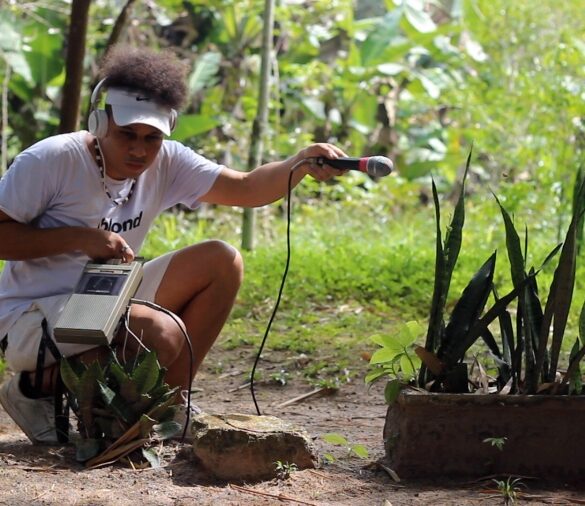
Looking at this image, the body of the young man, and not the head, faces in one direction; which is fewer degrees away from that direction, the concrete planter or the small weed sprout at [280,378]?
the concrete planter

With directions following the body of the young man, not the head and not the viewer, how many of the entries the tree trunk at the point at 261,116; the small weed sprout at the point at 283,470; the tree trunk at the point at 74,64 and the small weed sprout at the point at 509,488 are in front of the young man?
2

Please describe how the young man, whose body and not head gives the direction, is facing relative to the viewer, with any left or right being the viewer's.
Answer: facing the viewer and to the right of the viewer

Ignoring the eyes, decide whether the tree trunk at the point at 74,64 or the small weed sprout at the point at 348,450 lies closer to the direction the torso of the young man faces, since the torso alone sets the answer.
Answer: the small weed sprout

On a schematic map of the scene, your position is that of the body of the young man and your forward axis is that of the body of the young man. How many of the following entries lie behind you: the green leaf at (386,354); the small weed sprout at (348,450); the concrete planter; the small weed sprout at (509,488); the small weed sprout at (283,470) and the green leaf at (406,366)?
0

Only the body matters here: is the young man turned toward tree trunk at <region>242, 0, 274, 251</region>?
no

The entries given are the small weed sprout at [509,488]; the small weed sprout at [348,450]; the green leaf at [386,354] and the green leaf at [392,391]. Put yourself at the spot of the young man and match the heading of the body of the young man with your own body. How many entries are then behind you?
0

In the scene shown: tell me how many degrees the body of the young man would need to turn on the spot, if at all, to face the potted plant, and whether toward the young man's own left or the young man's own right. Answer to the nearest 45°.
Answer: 0° — they already face it

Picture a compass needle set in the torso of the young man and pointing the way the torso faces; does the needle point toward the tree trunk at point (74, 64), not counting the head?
no

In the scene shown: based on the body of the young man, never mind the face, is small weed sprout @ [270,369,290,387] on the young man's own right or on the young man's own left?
on the young man's own left

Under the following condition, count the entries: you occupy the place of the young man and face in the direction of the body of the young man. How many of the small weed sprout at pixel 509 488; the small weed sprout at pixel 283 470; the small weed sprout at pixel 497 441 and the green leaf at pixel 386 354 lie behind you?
0

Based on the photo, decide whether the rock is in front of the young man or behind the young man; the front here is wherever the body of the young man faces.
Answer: in front

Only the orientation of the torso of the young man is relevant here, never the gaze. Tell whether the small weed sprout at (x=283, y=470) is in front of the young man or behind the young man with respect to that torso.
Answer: in front

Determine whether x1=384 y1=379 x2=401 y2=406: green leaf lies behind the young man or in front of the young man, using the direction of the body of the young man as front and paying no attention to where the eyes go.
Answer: in front

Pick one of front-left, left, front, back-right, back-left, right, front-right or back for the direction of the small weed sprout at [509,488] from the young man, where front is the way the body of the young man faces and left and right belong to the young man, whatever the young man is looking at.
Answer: front
